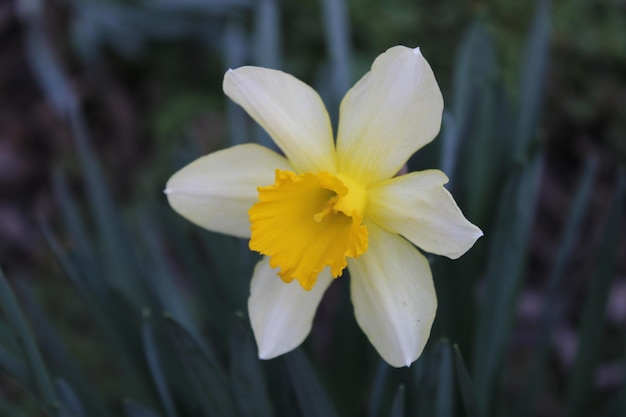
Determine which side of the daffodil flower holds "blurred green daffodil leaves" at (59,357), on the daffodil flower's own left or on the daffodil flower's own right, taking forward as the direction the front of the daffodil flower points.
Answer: on the daffodil flower's own right

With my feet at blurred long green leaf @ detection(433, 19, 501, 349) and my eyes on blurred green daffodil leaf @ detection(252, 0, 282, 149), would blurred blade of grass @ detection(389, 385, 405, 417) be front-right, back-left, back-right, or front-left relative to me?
back-left

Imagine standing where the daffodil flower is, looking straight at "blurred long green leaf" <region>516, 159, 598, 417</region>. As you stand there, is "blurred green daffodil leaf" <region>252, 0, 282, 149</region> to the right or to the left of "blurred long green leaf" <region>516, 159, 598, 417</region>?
left

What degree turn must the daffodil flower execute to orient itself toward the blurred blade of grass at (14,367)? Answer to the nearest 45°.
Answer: approximately 45° to its right

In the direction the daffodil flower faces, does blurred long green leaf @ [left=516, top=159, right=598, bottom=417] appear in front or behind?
behind

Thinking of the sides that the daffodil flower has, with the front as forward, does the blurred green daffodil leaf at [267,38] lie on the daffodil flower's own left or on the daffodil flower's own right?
on the daffodil flower's own right

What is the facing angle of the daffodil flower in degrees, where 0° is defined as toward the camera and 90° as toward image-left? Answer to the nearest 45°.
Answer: approximately 45°

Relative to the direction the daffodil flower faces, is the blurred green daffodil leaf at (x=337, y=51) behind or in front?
behind

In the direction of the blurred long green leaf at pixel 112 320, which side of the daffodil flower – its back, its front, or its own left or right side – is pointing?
right
